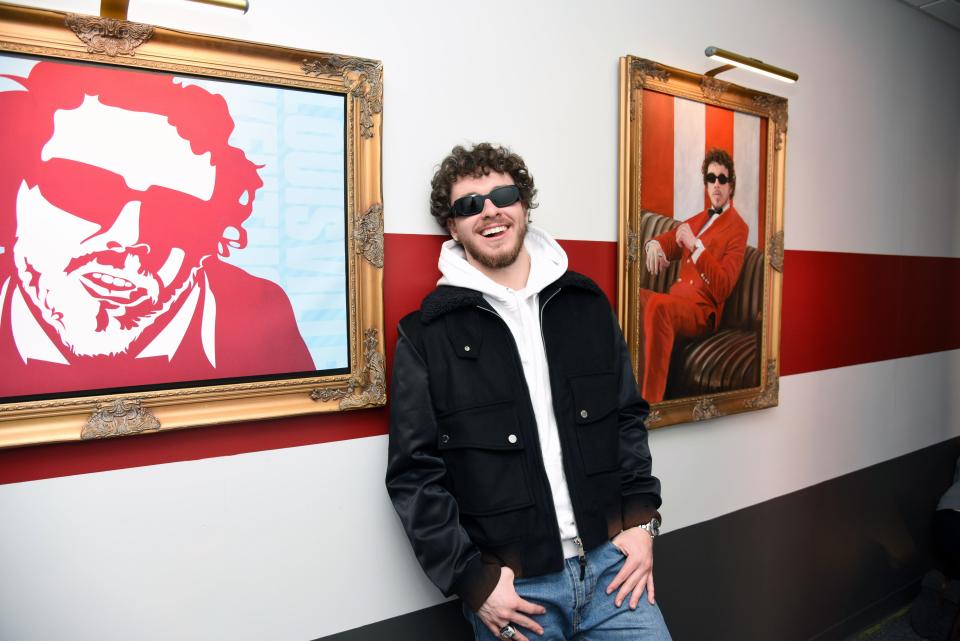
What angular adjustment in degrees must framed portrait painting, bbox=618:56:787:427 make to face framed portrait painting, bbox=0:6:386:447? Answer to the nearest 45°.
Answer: approximately 90° to its right

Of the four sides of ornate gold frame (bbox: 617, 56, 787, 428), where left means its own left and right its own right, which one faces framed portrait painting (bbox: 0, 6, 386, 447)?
right

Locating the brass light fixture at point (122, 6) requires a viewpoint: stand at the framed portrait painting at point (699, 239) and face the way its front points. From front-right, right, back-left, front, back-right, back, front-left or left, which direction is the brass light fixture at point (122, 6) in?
right

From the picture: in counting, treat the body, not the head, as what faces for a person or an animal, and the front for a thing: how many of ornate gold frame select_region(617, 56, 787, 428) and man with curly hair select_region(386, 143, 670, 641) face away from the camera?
0

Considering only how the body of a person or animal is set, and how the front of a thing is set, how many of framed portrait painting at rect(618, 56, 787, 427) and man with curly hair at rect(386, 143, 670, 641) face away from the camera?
0

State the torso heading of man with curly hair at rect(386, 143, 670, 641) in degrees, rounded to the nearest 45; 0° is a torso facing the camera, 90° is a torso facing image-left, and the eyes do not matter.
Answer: approximately 0°

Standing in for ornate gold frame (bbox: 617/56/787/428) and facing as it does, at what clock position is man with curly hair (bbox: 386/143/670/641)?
The man with curly hair is roughly at 2 o'clock from the ornate gold frame.

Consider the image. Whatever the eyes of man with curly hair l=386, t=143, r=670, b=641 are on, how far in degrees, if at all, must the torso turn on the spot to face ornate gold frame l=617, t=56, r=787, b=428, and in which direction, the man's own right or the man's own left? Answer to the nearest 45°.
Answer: approximately 135° to the man's own left

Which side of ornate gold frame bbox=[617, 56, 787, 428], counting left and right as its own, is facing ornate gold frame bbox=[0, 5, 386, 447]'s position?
right

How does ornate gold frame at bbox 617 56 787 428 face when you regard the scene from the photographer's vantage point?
facing the viewer and to the right of the viewer

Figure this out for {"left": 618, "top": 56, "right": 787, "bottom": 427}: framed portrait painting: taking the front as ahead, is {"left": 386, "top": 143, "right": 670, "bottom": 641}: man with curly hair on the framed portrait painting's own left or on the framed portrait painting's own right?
on the framed portrait painting's own right
